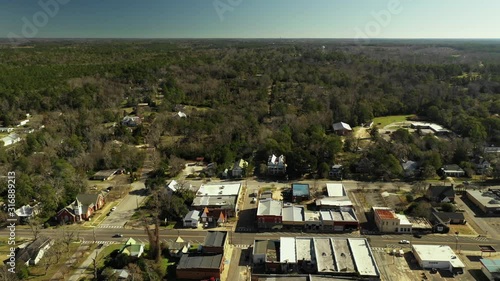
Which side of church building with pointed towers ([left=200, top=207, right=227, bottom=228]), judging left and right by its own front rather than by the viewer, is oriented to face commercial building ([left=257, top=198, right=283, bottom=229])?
left

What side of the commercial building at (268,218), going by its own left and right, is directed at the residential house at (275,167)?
back

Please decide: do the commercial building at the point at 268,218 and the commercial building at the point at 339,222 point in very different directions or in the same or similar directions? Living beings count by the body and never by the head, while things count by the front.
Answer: same or similar directions

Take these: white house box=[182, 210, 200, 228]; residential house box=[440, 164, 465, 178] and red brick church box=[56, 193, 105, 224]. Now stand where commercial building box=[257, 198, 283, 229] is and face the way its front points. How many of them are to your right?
2

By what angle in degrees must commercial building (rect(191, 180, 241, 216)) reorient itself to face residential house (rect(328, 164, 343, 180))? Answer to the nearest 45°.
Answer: approximately 90° to its left

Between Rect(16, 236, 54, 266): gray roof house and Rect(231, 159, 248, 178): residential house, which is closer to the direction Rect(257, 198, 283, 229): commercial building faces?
the gray roof house

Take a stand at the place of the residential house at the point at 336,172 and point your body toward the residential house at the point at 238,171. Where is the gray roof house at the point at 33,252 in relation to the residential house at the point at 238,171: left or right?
left

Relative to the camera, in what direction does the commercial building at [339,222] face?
facing the viewer

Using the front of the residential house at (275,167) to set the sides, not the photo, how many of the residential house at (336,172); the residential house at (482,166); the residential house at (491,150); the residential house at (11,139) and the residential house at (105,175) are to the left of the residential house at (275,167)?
3

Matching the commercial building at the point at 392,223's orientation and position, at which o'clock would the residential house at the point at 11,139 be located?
The residential house is roughly at 3 o'clock from the commercial building.

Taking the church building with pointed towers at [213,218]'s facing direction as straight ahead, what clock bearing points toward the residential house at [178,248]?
the residential house at [178,248] is roughly at 1 o'clock from the church building with pointed towers at [213,218].

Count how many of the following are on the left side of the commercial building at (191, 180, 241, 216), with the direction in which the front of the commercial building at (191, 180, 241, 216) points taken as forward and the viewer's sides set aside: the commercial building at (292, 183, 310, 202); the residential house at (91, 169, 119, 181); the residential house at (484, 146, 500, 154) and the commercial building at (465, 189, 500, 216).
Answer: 3

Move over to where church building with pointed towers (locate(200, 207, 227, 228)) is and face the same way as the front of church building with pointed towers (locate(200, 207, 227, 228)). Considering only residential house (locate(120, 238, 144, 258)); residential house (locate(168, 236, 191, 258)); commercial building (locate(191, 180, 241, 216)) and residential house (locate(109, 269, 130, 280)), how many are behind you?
1

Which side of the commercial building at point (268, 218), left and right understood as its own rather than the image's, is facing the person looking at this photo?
front

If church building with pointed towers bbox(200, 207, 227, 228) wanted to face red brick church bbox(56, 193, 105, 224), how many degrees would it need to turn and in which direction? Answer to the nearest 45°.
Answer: approximately 90° to its right

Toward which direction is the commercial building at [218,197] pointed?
toward the camera

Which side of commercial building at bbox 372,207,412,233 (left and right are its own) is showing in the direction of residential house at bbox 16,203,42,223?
right

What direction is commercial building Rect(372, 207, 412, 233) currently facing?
toward the camera

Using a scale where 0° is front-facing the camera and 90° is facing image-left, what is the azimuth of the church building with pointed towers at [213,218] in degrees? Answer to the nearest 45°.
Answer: approximately 0°

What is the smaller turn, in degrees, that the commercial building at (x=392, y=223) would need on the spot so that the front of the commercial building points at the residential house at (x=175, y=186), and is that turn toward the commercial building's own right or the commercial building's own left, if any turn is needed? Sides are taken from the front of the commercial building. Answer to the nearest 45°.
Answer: approximately 90° to the commercial building's own right

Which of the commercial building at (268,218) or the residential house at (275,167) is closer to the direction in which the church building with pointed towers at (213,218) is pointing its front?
the commercial building
